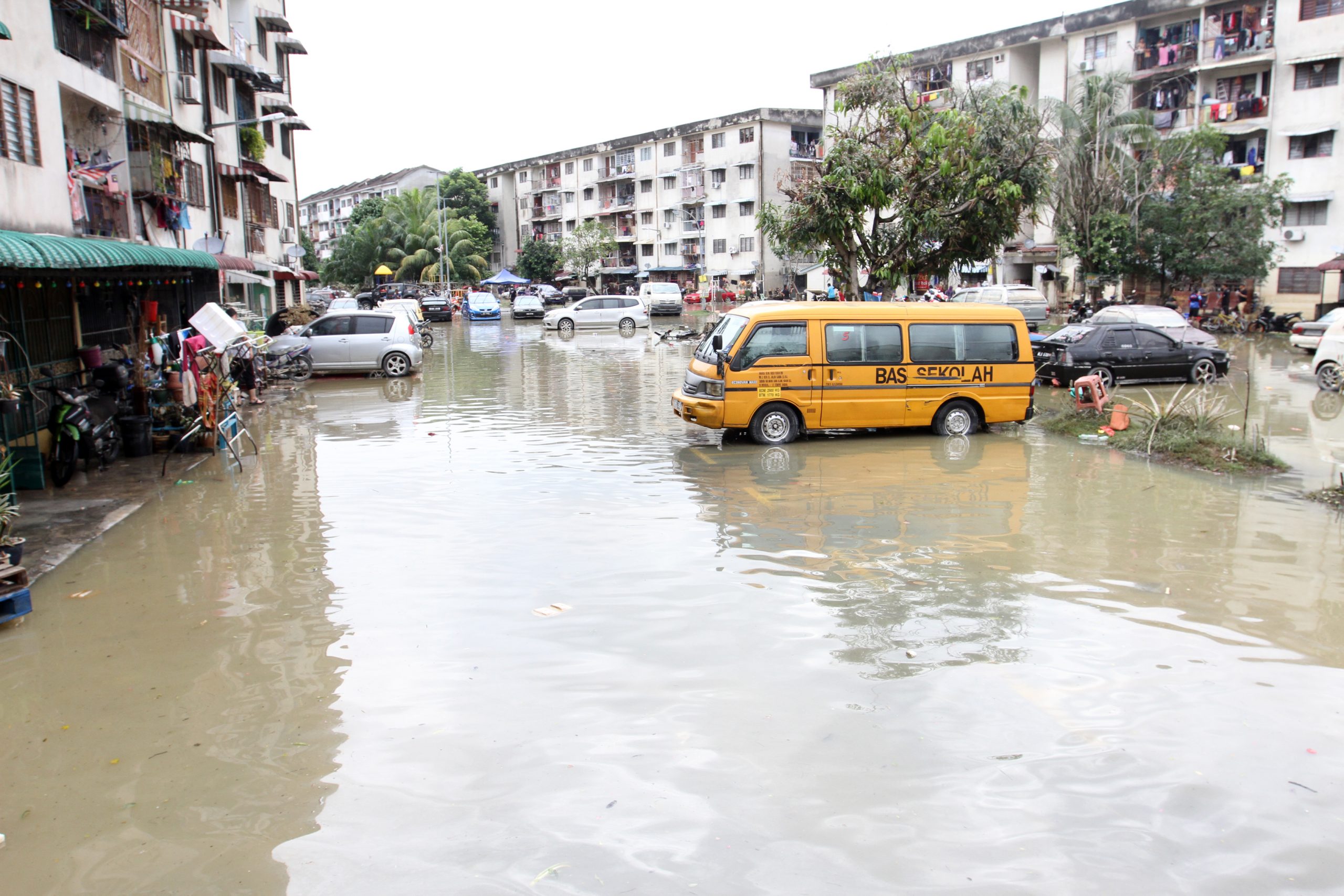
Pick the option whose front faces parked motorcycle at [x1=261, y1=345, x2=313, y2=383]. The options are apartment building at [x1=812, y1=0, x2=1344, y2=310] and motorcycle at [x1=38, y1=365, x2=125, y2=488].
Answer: the apartment building

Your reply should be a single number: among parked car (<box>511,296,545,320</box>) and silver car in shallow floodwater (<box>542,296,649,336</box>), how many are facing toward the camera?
1

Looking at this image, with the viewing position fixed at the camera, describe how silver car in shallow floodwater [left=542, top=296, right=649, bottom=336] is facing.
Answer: facing to the left of the viewer

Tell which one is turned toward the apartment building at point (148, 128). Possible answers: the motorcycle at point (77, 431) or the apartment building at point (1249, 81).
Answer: the apartment building at point (1249, 81)

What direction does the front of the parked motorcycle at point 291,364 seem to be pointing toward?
to the viewer's left

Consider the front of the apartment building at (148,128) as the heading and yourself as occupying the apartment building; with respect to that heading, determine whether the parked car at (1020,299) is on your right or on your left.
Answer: on your left

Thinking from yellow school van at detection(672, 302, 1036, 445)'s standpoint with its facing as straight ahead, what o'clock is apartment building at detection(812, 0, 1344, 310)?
The apartment building is roughly at 4 o'clock from the yellow school van.
